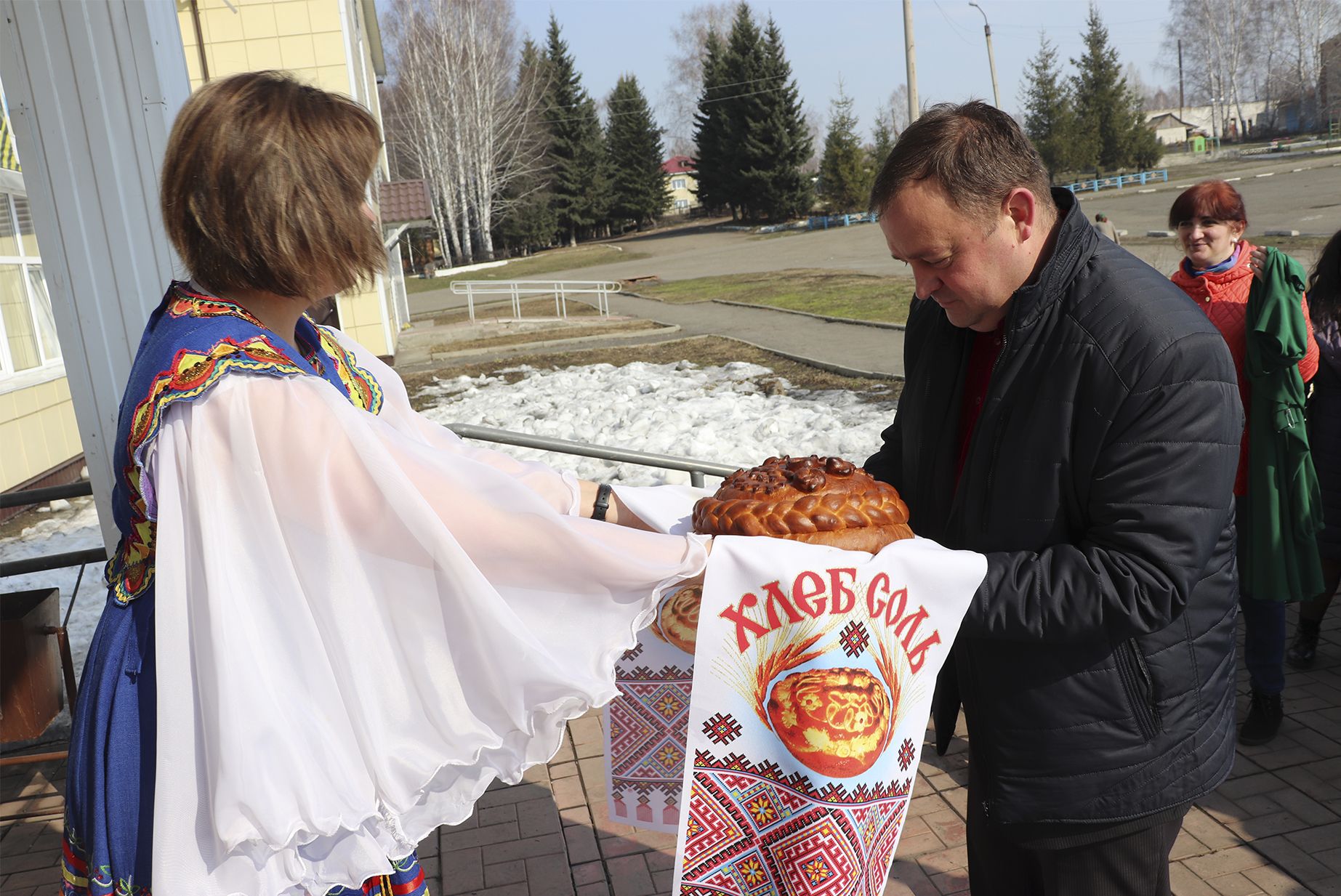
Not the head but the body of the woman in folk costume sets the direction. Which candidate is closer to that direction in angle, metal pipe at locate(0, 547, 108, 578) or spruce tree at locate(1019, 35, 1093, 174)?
the spruce tree

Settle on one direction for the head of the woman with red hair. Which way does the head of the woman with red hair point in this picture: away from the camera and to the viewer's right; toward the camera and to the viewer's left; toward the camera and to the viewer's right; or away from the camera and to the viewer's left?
toward the camera and to the viewer's left

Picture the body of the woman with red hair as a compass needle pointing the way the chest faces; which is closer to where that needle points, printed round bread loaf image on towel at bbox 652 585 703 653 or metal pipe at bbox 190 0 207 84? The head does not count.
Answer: the printed round bread loaf image on towel

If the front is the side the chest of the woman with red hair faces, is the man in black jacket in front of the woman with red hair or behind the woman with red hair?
in front

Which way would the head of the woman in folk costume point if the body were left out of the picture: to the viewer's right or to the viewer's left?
to the viewer's right

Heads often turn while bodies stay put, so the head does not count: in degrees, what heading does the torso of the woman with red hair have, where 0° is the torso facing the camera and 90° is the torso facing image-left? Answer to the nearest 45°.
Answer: approximately 45°

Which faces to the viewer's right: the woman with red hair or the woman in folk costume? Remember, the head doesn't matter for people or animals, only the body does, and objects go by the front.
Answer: the woman in folk costume

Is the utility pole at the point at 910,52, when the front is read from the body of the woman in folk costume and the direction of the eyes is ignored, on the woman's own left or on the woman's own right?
on the woman's own left

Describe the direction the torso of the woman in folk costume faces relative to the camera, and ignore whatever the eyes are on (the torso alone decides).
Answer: to the viewer's right
